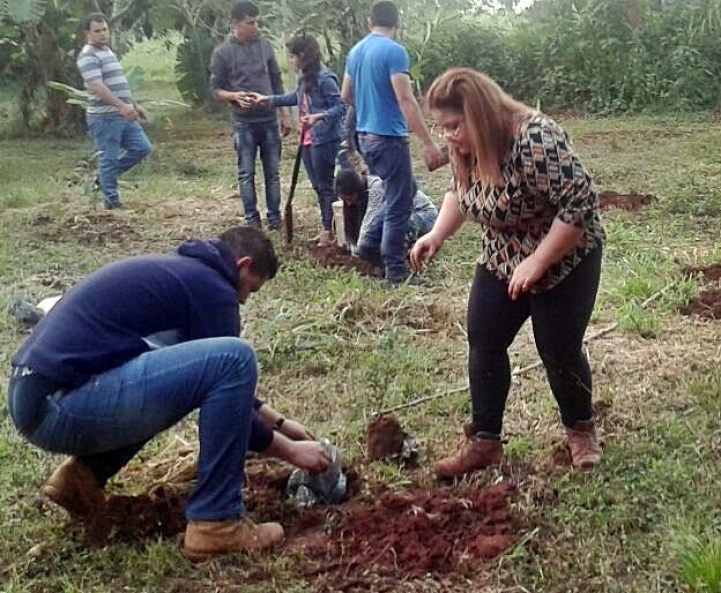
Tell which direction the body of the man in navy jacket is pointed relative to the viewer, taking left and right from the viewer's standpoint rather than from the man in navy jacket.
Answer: facing to the right of the viewer

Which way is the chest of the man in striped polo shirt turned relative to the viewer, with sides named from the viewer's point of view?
facing the viewer and to the right of the viewer

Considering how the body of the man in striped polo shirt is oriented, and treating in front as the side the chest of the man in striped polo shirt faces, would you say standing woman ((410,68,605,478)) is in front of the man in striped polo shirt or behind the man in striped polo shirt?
in front

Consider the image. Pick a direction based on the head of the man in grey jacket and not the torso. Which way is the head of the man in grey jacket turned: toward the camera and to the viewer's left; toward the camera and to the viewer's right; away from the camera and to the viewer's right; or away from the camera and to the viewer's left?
toward the camera and to the viewer's right

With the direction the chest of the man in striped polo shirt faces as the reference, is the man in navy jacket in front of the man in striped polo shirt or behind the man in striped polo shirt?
in front

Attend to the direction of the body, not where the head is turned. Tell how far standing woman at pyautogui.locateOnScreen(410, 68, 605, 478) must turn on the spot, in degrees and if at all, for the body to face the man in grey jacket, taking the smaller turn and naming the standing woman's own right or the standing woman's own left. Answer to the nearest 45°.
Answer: approximately 90° to the standing woman's own right

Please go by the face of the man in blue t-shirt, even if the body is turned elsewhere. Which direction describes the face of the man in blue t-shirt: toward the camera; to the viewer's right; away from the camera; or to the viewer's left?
away from the camera

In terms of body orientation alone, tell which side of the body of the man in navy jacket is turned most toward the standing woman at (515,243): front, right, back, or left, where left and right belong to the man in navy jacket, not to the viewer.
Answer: front

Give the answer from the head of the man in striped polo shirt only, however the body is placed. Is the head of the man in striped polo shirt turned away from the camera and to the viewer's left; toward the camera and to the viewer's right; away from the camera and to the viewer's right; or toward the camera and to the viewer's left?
toward the camera and to the viewer's right

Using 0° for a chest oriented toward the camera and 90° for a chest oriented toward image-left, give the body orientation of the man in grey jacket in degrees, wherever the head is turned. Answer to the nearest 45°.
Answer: approximately 0°

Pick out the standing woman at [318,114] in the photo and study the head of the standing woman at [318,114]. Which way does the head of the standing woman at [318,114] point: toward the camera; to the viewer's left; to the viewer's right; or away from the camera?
to the viewer's left

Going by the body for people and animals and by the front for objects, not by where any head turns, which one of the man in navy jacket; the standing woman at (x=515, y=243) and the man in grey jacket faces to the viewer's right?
the man in navy jacket
